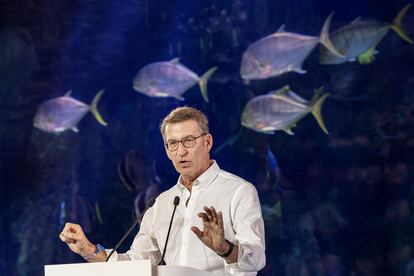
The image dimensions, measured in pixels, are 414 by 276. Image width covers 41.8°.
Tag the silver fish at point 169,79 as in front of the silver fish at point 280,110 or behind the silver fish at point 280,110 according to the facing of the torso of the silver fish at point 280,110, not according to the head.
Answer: in front

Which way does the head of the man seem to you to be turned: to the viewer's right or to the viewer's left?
to the viewer's left

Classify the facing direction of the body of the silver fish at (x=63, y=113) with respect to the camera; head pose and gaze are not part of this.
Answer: to the viewer's left

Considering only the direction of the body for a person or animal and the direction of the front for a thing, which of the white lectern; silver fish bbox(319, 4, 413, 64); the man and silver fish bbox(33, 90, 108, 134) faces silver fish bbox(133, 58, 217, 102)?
silver fish bbox(319, 4, 413, 64)

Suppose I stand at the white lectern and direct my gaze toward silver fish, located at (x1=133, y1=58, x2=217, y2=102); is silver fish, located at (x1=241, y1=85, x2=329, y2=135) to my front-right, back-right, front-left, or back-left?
front-right

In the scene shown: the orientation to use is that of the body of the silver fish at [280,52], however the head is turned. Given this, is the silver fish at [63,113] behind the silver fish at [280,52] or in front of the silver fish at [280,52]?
in front

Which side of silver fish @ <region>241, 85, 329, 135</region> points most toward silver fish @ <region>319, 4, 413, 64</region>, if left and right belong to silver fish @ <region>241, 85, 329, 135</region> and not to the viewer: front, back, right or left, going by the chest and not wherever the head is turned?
back

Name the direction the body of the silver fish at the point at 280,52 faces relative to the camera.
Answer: to the viewer's left

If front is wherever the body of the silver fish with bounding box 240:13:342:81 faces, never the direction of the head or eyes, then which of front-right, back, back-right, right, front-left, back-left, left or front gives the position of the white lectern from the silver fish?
left

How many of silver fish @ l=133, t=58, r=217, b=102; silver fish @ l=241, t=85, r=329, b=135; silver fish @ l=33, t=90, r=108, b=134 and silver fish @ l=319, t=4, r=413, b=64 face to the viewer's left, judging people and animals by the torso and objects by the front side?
4

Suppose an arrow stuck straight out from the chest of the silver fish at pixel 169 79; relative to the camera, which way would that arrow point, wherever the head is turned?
to the viewer's left

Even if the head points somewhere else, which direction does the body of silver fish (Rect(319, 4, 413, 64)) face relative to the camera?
to the viewer's left
